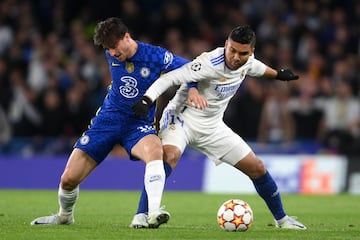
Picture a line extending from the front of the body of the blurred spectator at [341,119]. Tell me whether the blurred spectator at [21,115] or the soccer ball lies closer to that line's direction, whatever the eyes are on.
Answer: the soccer ball

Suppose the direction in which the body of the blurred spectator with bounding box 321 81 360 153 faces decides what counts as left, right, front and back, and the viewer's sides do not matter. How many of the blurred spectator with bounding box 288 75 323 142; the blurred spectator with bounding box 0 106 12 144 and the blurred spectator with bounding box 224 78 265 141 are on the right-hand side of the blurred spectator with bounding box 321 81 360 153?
3

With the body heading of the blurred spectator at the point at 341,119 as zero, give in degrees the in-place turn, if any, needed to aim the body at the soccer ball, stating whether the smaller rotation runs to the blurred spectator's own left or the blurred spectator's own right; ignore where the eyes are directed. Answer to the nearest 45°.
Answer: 0° — they already face it

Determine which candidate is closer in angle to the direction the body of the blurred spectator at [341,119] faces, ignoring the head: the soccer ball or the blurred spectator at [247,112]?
the soccer ball

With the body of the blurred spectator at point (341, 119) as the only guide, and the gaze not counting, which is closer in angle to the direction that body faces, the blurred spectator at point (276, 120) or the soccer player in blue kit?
the soccer player in blue kit

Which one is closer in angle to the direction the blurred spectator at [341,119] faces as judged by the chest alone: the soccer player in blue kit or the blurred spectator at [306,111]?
the soccer player in blue kit

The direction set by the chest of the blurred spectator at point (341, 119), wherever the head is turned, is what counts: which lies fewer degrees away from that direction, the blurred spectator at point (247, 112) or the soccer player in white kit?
the soccer player in white kit

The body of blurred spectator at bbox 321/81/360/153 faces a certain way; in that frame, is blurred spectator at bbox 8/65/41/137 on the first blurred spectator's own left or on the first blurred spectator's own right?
on the first blurred spectator's own right

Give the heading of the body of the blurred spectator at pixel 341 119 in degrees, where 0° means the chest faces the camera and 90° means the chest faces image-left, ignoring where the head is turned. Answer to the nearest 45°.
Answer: approximately 0°

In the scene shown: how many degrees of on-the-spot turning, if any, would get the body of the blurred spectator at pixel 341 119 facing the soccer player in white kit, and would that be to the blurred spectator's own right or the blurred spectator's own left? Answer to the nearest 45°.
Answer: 0° — they already face them

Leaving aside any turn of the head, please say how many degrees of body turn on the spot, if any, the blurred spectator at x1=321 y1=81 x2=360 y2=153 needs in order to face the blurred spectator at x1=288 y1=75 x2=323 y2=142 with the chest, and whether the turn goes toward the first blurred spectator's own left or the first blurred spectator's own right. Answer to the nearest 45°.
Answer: approximately 90° to the first blurred spectator's own right

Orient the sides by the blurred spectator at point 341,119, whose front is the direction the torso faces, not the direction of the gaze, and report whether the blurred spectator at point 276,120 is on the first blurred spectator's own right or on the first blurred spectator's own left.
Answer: on the first blurred spectator's own right

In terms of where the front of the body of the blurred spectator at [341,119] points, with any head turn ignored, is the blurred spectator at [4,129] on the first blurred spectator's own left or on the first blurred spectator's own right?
on the first blurred spectator's own right
